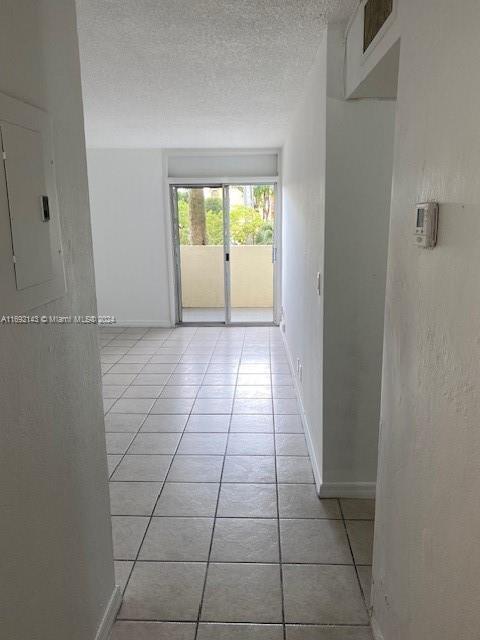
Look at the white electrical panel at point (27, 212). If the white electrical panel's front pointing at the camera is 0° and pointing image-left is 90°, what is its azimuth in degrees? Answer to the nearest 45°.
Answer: approximately 315°

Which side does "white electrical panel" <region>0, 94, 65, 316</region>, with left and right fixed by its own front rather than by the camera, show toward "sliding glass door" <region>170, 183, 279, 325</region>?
left

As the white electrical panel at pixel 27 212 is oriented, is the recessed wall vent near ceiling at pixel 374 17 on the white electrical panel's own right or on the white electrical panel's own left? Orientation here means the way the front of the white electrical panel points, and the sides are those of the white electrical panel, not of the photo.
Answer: on the white electrical panel's own left

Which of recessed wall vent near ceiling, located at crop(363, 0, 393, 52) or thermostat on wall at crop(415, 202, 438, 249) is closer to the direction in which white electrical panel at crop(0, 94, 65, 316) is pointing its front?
the thermostat on wall

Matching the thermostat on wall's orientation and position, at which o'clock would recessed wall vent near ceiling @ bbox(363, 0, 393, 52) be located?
The recessed wall vent near ceiling is roughly at 4 o'clock from the thermostat on wall.

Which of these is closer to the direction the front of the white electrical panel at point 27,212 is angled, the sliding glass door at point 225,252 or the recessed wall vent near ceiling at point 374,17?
the recessed wall vent near ceiling

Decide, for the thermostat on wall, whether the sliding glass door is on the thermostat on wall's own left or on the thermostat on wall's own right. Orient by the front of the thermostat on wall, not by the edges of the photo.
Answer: on the thermostat on wall's own right

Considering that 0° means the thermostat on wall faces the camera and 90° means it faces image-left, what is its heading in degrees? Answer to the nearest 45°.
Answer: approximately 45°

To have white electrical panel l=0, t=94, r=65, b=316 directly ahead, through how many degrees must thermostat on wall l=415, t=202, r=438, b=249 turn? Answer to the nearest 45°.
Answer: approximately 45° to its right
